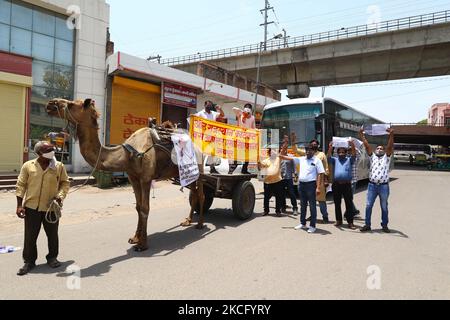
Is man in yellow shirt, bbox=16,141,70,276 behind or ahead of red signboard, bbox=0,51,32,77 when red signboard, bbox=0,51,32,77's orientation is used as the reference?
ahead

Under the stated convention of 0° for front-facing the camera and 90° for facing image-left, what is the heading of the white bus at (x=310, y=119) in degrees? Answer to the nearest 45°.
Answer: approximately 45°

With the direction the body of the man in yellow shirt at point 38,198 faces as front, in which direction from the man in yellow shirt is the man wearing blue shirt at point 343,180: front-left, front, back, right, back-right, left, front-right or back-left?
left

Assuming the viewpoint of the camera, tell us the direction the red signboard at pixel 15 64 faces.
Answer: facing the viewer and to the right of the viewer

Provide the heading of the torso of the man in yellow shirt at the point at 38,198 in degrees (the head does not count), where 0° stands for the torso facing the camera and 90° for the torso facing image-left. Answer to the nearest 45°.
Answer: approximately 0°
